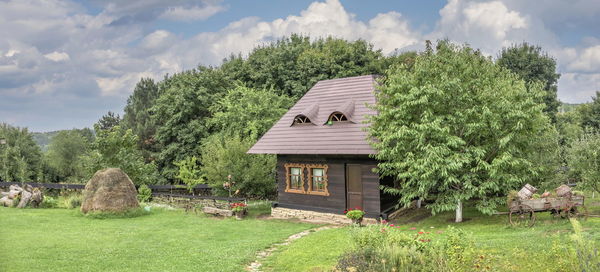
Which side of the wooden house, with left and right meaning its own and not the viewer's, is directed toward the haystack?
right

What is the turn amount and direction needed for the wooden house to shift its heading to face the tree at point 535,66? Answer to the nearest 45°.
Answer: approximately 135° to its left

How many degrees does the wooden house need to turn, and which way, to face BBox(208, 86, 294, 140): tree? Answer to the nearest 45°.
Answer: approximately 135° to its right

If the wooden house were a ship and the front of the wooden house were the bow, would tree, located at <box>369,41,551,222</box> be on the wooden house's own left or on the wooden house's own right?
on the wooden house's own left

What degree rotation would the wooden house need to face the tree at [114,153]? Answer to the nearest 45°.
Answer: approximately 135° to its right

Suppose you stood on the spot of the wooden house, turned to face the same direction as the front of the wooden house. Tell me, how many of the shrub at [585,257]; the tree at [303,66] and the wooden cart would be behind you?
1

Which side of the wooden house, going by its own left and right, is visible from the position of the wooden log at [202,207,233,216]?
right

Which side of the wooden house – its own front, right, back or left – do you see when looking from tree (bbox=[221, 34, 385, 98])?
back

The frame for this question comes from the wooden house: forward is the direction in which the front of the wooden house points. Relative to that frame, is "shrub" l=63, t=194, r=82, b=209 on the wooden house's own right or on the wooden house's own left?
on the wooden house's own right

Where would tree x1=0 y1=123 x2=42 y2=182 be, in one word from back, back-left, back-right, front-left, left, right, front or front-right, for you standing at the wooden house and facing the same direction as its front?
back-right

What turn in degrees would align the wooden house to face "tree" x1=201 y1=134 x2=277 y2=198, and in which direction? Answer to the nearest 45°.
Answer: approximately 135° to its right

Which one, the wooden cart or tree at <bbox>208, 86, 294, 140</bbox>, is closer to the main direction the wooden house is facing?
the wooden cart

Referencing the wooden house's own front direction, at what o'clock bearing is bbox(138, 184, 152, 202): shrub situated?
The shrub is roughly at 4 o'clock from the wooden house.

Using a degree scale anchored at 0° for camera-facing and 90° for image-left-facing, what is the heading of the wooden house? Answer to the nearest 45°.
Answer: approximately 0°
